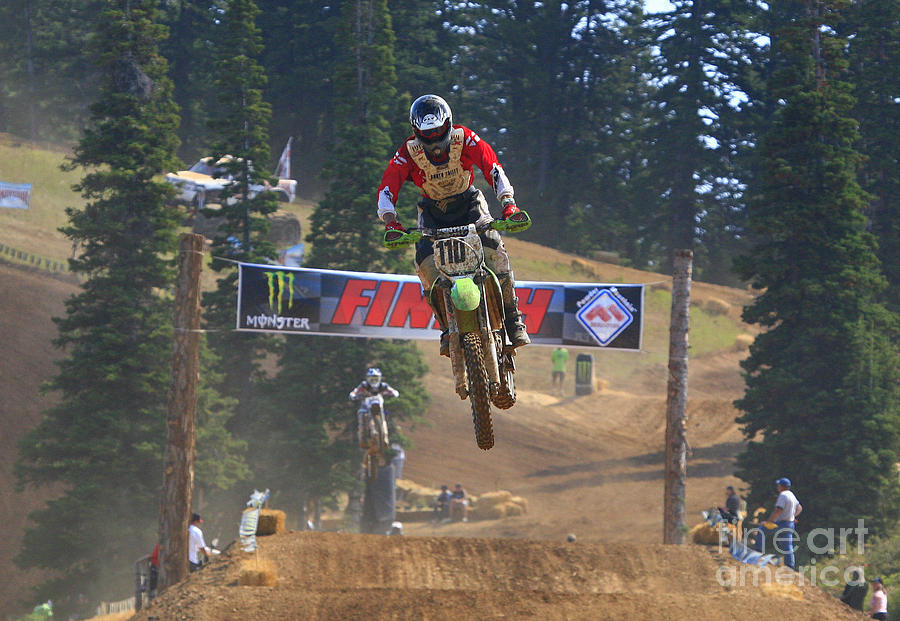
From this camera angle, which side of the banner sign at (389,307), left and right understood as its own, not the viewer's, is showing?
front

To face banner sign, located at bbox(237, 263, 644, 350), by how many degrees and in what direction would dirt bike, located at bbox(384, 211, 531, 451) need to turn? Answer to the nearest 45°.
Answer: approximately 180°

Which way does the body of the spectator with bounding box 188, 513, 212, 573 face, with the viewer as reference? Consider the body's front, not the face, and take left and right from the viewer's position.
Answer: facing to the right of the viewer

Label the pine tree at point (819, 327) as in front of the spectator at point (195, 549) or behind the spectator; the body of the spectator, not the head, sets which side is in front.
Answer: in front

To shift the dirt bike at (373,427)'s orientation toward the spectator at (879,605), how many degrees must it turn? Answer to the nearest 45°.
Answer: approximately 45° to its left

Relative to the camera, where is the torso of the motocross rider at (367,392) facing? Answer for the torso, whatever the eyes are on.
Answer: toward the camera

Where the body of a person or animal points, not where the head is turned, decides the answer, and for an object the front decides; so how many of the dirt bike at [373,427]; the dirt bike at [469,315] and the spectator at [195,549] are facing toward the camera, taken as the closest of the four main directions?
2

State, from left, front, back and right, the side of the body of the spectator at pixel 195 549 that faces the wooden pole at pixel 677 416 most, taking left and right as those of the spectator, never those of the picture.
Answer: front

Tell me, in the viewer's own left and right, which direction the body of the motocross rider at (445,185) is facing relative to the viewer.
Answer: facing the viewer
